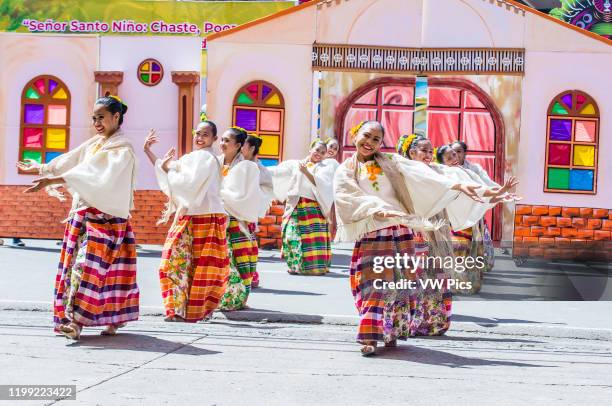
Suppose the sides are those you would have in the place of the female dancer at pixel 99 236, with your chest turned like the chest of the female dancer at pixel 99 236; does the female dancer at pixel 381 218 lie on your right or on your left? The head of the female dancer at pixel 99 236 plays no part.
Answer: on your left

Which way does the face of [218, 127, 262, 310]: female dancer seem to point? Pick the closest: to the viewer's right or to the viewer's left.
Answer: to the viewer's left

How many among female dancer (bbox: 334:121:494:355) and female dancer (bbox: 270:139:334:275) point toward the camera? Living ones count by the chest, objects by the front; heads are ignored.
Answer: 2

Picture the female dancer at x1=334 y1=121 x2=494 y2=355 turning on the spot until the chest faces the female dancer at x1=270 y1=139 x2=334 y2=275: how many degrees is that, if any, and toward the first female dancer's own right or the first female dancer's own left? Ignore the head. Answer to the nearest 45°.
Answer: approximately 180°

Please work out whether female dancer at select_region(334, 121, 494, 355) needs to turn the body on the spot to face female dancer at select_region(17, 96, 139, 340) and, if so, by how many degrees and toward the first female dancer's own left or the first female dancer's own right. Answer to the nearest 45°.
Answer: approximately 90° to the first female dancer's own right
